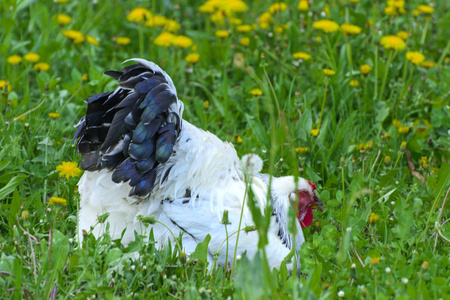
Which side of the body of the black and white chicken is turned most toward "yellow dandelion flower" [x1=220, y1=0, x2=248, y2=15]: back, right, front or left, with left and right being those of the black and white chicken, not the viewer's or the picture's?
left

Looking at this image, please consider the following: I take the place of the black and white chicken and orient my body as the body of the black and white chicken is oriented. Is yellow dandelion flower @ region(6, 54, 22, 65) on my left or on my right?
on my left

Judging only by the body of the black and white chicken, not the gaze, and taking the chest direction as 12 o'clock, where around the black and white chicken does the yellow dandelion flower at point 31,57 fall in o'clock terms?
The yellow dandelion flower is roughly at 8 o'clock from the black and white chicken.

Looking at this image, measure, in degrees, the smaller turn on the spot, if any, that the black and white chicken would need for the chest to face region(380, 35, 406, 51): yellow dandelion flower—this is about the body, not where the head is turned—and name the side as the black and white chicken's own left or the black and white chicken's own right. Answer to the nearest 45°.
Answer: approximately 45° to the black and white chicken's own left

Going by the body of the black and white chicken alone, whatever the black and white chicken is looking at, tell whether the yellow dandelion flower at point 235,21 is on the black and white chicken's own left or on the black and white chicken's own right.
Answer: on the black and white chicken's own left

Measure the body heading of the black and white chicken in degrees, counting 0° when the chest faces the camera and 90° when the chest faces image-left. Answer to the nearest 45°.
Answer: approximately 270°

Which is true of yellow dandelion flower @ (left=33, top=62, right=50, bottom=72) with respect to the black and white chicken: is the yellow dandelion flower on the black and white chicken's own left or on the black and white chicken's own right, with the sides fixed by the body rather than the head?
on the black and white chicken's own left

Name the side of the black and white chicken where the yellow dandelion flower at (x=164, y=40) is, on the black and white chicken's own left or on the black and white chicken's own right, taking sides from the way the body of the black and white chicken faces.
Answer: on the black and white chicken's own left

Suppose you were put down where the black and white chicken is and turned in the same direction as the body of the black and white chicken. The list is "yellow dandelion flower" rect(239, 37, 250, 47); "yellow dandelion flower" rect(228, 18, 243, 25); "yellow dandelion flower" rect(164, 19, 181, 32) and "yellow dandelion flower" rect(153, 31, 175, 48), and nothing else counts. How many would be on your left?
4
